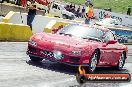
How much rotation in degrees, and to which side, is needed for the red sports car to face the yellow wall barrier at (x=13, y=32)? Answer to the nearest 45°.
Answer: approximately 90° to its right

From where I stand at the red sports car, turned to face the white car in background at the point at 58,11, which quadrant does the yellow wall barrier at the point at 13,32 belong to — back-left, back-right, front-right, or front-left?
front-left

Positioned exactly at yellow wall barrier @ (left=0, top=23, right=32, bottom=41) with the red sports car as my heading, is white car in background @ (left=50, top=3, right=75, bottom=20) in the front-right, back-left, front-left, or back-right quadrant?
back-left

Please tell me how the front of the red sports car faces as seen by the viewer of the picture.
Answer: facing the viewer and to the left of the viewer

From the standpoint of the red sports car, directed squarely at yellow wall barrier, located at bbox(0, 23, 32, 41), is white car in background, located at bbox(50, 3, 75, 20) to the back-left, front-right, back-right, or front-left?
front-right

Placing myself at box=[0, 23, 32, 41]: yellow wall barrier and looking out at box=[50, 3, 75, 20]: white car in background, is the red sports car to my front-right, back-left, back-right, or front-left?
back-right

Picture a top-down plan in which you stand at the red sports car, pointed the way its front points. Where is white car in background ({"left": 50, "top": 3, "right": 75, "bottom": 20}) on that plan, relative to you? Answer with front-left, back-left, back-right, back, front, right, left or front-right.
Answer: back-right
